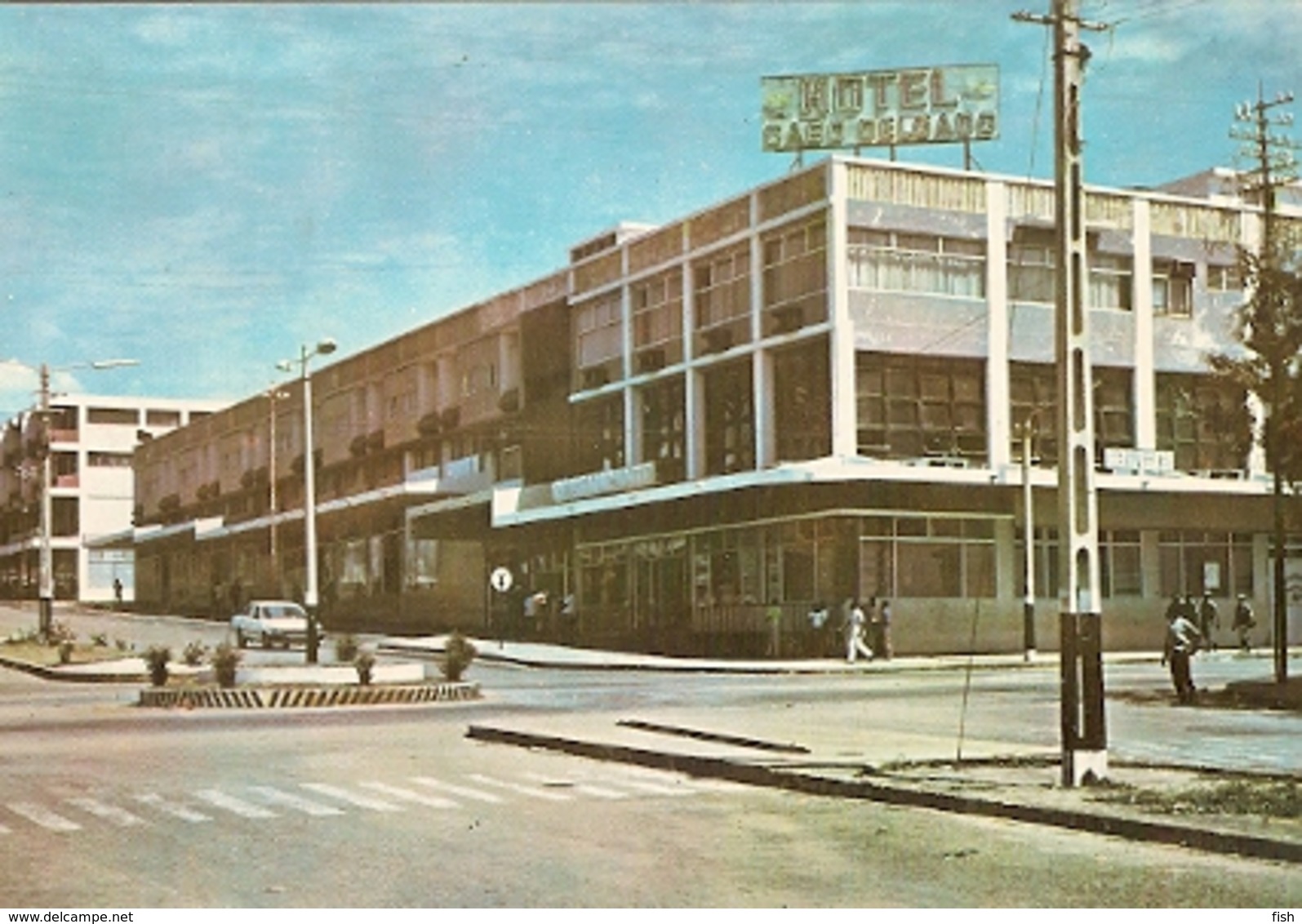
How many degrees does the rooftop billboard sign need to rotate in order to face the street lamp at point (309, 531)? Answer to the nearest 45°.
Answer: approximately 45° to its right

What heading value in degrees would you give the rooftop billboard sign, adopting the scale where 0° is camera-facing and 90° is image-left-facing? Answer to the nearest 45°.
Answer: approximately 0°

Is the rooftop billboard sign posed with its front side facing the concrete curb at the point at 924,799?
yes

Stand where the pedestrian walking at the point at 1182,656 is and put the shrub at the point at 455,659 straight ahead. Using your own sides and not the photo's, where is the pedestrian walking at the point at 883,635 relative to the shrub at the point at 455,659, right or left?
right
